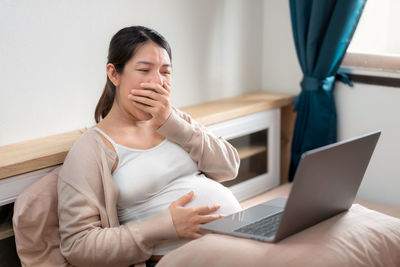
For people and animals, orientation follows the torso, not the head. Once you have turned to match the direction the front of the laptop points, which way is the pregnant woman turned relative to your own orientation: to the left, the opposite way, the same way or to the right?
the opposite way

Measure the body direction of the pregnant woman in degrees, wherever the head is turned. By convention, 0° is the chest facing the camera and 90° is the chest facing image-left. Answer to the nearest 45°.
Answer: approximately 315°

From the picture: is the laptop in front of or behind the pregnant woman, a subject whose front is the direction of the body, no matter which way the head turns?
in front

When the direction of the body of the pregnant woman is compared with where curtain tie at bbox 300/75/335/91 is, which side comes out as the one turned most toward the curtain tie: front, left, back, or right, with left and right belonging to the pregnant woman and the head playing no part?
left

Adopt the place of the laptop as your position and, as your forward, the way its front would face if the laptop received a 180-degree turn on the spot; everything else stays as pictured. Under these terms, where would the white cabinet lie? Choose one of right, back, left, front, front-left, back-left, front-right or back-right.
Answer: back-left

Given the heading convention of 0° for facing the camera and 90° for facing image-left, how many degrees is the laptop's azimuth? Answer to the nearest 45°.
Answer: approximately 135°
